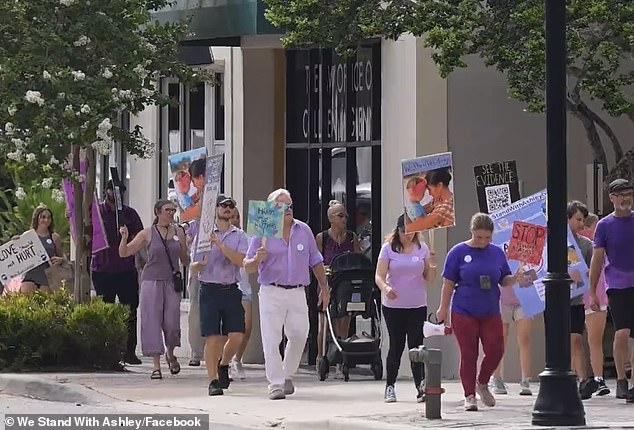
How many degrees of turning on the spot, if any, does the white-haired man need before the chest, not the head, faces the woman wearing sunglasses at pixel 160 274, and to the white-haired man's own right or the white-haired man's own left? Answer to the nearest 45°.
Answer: approximately 135° to the white-haired man's own right

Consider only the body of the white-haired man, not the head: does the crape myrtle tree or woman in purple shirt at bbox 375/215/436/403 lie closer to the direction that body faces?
the woman in purple shirt

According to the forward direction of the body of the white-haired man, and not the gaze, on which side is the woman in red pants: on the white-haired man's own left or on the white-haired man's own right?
on the white-haired man's own left

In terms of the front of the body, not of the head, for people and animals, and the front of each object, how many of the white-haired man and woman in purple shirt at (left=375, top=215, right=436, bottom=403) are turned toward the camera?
2

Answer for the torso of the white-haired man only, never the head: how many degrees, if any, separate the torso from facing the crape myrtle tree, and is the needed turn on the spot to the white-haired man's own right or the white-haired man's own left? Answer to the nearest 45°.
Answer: approximately 135° to the white-haired man's own right

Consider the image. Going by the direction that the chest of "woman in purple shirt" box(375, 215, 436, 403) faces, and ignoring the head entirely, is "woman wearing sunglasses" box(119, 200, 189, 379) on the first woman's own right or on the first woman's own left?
on the first woman's own right

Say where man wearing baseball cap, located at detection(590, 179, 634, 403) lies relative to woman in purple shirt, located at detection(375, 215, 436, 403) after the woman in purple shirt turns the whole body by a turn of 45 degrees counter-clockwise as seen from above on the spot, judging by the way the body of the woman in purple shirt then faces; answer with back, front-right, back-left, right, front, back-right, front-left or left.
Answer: front-left

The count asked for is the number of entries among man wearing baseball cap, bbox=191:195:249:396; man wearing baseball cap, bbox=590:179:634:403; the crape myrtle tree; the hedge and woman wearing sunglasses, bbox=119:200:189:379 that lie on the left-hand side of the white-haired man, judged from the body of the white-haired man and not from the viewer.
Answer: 1

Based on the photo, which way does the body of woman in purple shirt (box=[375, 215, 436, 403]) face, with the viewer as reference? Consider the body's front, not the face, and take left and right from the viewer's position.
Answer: facing the viewer
